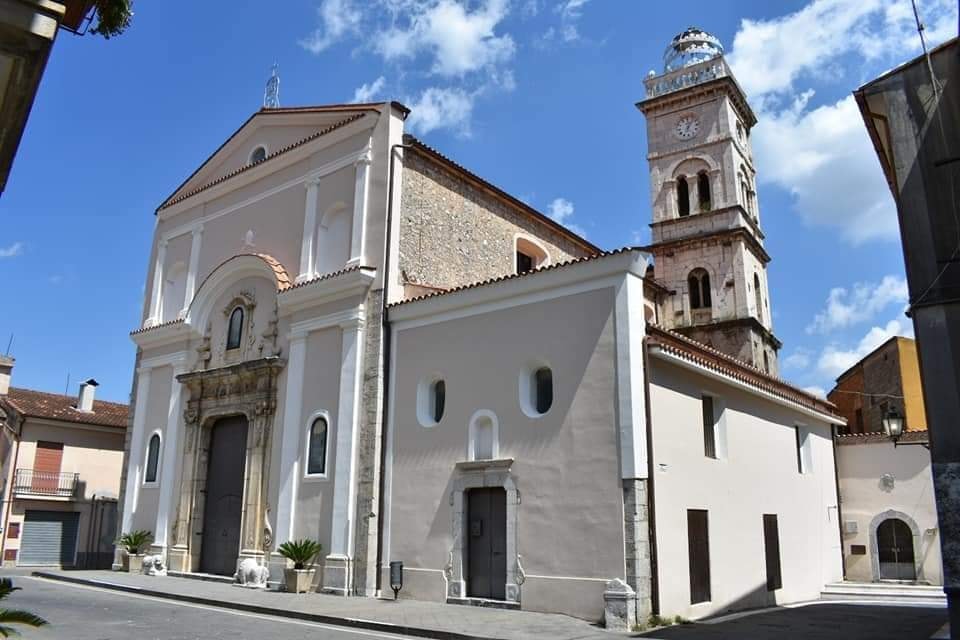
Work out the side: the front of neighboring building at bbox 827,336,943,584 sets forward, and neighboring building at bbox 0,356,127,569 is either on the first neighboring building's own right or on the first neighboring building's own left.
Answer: on the first neighboring building's own right

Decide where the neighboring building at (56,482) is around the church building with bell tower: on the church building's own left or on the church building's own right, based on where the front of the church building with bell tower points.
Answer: on the church building's own right

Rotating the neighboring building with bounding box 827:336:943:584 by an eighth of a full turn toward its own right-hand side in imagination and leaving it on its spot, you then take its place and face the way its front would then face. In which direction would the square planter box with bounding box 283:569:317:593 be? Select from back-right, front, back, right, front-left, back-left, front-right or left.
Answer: front

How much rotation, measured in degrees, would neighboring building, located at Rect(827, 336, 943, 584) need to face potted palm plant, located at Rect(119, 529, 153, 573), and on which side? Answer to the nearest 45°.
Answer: approximately 45° to its right

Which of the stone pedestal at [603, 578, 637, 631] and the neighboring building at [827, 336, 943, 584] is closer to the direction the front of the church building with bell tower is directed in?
the stone pedestal

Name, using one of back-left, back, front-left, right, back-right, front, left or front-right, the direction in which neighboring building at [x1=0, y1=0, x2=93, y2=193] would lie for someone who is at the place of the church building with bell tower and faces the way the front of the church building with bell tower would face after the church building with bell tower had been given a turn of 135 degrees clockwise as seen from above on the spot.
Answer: back

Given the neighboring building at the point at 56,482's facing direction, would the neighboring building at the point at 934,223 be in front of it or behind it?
in front

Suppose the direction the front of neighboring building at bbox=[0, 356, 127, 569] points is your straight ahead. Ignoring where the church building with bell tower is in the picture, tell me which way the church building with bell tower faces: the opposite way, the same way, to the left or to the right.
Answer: to the right

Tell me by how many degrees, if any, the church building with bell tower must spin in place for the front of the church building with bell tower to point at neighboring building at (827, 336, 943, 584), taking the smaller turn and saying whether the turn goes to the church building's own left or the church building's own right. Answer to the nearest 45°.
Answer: approximately 180°

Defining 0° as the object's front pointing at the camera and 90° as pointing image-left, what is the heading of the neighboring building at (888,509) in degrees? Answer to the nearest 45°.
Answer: approximately 0°

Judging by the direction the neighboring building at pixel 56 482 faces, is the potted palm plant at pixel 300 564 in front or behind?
in front

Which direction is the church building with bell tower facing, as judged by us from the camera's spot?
facing the viewer and to the left of the viewer

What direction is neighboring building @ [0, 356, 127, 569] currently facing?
toward the camera
